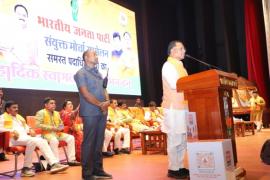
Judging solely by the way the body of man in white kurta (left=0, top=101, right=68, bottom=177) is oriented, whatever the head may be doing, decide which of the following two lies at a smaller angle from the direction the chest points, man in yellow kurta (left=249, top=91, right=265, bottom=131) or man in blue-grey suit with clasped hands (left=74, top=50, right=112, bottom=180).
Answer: the man in blue-grey suit with clasped hands

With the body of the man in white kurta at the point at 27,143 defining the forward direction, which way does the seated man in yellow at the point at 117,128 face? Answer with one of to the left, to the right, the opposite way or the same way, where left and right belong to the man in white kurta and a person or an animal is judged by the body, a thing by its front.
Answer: the same way

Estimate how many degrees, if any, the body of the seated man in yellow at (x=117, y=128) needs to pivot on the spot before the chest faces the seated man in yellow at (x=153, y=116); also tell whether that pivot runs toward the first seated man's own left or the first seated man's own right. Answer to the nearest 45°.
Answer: approximately 90° to the first seated man's own left

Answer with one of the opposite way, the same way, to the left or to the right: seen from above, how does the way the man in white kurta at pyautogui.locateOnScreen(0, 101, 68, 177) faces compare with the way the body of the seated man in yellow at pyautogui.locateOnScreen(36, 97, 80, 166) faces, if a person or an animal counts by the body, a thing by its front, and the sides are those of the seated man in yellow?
the same way

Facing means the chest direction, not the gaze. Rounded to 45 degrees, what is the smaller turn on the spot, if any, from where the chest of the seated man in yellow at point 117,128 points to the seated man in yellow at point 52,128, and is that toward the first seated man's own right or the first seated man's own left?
approximately 90° to the first seated man's own right

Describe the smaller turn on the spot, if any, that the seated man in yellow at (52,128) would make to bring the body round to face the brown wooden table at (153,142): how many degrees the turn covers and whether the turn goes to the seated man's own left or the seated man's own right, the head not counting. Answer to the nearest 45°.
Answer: approximately 90° to the seated man's own left

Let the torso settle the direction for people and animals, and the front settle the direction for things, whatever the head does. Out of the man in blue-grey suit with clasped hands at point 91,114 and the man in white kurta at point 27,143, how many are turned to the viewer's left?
0
